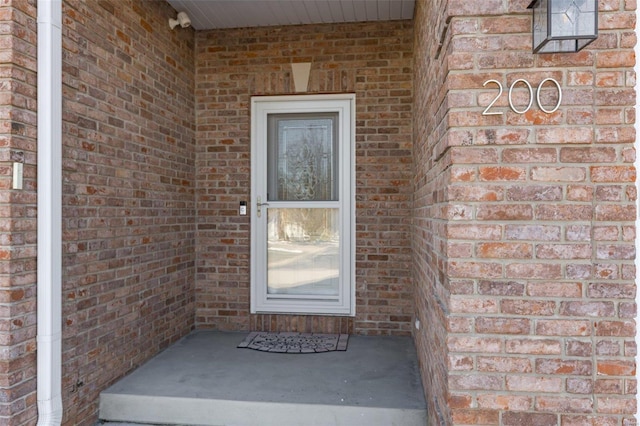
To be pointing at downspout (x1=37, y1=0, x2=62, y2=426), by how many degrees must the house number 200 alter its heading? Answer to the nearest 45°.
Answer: approximately 90° to its right

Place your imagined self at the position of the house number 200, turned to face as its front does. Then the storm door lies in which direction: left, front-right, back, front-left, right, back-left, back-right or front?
back-right

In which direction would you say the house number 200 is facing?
toward the camera

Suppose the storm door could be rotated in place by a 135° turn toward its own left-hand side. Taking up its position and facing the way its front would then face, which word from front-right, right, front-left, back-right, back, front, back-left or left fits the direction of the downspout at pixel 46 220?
back

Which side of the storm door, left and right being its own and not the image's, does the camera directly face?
front

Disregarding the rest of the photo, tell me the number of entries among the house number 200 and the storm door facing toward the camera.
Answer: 2

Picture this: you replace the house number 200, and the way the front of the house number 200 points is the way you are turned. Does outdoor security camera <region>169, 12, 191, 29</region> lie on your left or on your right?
on your right
